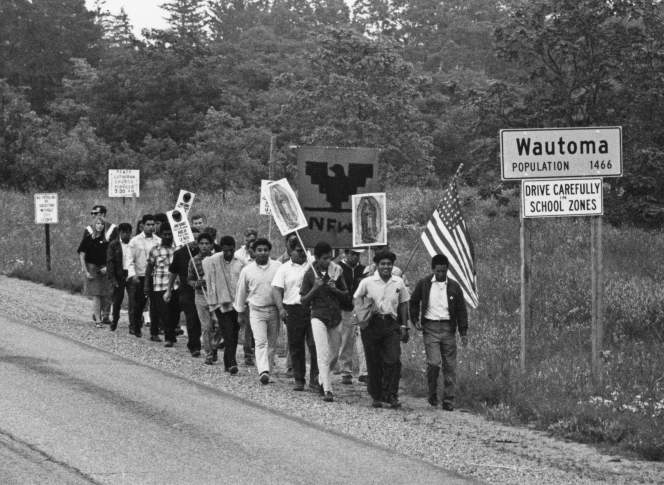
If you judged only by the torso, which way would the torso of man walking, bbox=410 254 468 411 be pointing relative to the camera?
toward the camera

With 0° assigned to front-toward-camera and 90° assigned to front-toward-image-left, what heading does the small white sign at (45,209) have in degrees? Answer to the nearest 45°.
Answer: approximately 0°

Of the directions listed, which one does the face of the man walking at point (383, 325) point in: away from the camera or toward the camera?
toward the camera

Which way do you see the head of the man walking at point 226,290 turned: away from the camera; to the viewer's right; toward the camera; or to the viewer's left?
toward the camera

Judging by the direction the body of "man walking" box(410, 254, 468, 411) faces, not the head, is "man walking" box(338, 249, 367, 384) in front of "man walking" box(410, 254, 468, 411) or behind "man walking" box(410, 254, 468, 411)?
behind

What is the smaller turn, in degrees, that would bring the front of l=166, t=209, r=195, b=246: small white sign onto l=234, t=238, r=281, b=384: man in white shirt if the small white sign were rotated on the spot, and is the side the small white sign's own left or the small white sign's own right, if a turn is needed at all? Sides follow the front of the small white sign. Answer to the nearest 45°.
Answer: approximately 45° to the small white sign's own left

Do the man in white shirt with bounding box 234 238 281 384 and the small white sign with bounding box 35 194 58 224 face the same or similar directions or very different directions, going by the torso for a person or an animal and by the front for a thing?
same or similar directions

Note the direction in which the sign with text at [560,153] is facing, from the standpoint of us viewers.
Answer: facing the viewer

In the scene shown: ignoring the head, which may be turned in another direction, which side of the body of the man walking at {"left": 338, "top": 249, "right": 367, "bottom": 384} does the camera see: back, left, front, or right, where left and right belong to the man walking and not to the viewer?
front

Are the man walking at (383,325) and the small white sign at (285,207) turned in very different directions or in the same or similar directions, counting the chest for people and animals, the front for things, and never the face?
same or similar directions

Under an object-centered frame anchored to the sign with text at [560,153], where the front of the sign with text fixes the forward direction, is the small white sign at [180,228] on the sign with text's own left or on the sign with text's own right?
on the sign with text's own right

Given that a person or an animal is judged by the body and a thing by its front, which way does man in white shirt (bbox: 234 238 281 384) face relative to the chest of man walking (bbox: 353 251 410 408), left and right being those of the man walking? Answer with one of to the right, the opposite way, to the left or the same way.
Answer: the same way

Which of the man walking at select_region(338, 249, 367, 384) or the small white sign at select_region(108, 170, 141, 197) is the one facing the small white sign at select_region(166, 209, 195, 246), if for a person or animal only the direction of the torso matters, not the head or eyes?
the small white sign at select_region(108, 170, 141, 197)

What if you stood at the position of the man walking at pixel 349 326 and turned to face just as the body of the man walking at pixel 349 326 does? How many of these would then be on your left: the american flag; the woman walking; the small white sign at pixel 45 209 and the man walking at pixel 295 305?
1

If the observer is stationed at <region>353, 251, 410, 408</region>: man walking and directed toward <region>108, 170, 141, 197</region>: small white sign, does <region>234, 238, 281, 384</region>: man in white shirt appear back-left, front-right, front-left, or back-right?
front-left

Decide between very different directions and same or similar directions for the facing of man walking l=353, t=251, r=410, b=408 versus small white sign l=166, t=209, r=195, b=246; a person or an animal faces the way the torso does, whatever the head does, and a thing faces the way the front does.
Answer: same or similar directions

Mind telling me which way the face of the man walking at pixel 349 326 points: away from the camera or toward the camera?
toward the camera

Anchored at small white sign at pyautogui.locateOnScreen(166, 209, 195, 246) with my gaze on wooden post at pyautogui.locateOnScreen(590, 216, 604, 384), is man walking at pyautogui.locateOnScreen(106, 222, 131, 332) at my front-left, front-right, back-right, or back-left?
back-left
